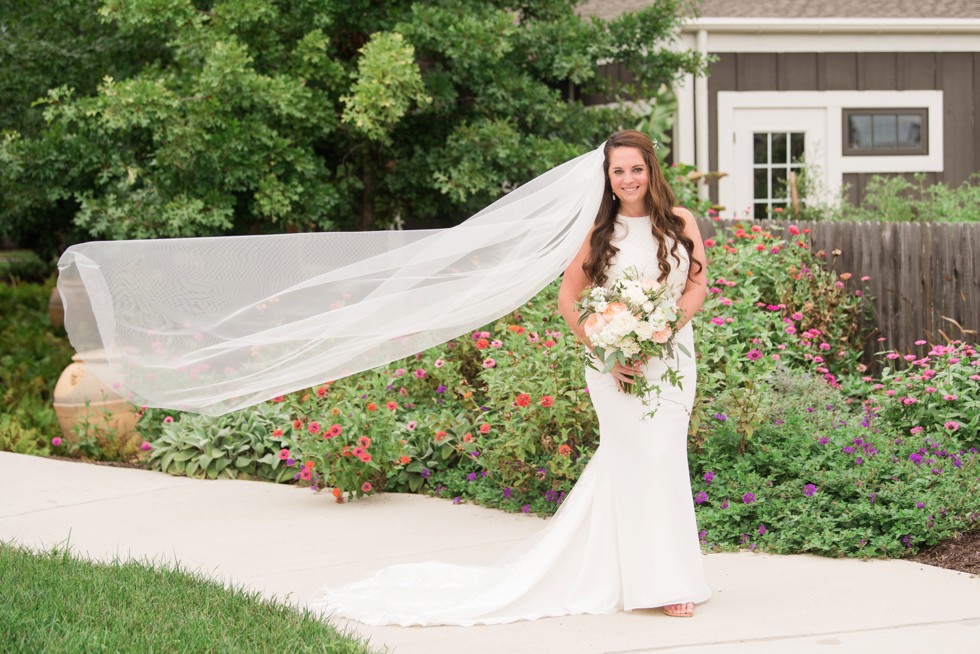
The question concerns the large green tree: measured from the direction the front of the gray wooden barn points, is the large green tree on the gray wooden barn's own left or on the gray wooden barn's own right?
on the gray wooden barn's own right

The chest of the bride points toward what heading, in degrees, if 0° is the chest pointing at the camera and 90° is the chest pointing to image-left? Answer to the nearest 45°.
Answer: approximately 0°

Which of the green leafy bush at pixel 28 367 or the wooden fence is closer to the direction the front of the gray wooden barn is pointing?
the wooden fence

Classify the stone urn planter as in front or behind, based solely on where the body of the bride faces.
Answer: behind

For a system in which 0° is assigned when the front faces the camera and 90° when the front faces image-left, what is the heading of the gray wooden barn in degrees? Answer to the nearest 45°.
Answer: approximately 0°

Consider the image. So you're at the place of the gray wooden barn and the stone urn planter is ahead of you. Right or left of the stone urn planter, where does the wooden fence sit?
left

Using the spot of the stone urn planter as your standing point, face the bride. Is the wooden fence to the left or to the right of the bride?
left

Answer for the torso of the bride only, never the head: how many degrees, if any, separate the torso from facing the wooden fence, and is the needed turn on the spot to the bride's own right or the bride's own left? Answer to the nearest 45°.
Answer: approximately 135° to the bride's own left

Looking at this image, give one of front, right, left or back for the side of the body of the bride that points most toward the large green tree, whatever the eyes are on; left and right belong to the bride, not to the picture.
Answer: back

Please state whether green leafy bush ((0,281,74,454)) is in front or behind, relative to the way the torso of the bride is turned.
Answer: behind
